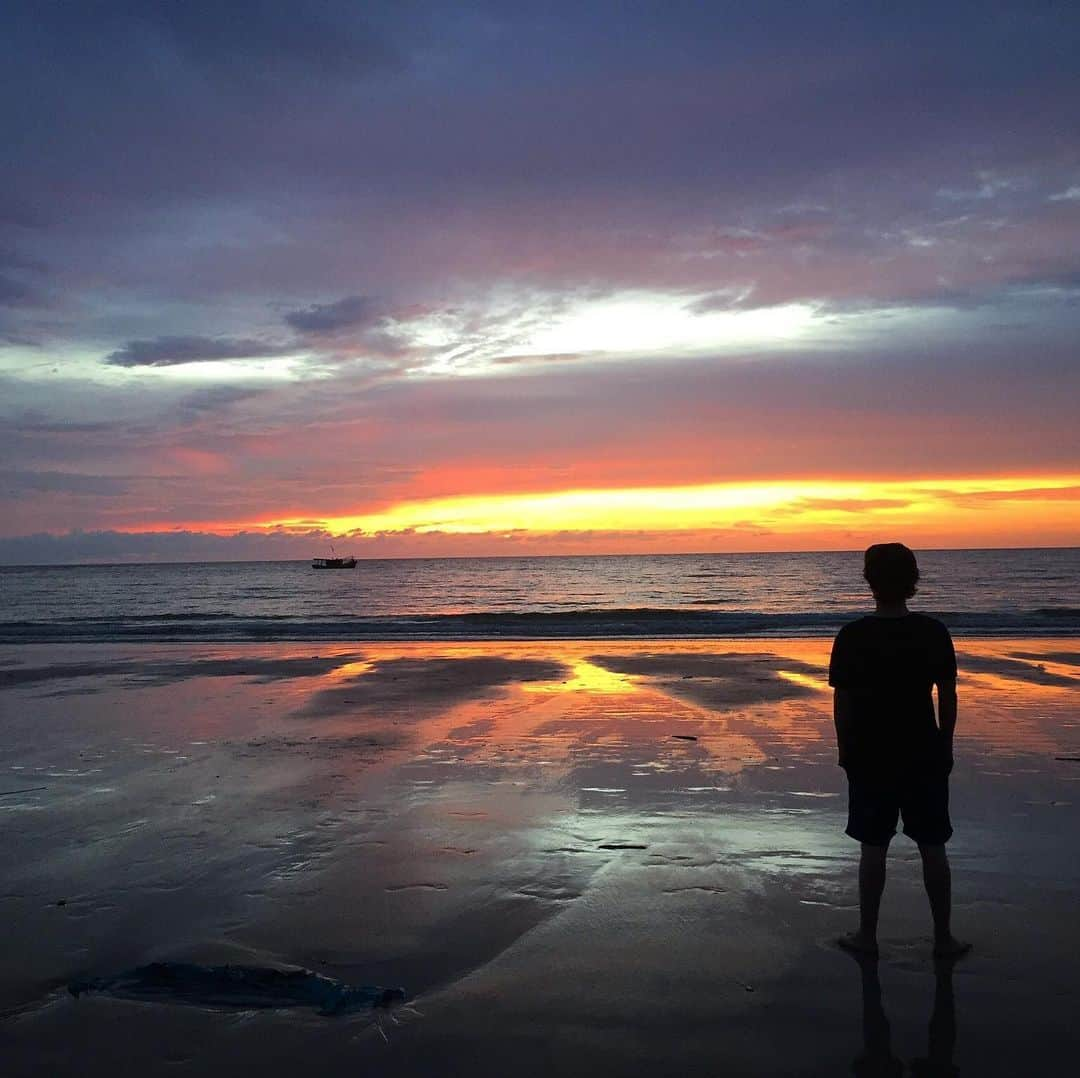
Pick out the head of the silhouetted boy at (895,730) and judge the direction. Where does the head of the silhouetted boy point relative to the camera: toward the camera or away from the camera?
away from the camera

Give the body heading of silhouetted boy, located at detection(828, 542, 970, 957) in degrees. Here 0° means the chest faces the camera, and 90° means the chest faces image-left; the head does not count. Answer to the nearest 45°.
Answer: approximately 180°
